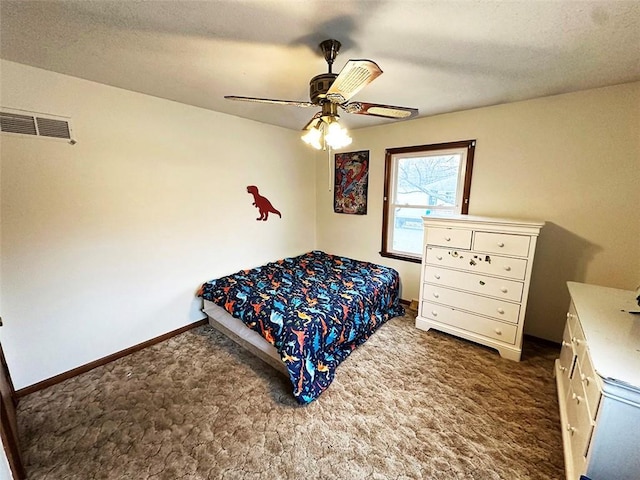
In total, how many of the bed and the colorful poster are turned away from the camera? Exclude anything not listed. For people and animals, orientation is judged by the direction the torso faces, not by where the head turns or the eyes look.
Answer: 0

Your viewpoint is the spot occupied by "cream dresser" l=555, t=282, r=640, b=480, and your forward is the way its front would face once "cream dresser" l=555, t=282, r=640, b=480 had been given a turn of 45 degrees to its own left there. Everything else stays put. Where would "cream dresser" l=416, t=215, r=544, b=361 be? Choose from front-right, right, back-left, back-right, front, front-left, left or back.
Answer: right

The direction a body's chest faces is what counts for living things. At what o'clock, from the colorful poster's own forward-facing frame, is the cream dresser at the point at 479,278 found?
The cream dresser is roughly at 9 o'clock from the colorful poster.

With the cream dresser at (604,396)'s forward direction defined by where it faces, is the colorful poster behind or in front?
in front

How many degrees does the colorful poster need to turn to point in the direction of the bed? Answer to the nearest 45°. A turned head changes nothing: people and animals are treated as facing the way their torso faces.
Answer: approximately 45° to its left

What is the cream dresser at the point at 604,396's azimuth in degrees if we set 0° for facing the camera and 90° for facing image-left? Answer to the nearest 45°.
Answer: approximately 90°

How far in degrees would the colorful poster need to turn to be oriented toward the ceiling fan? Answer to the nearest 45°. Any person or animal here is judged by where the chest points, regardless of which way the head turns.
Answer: approximately 45° to its left

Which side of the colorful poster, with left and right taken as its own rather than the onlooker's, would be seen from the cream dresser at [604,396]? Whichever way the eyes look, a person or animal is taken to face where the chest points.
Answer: left

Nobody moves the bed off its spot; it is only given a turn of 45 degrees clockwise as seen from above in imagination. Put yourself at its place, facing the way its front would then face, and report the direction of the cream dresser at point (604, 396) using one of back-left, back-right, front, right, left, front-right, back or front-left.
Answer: back-left

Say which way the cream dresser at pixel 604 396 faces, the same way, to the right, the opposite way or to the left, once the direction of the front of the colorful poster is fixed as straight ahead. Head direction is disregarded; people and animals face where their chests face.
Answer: to the right

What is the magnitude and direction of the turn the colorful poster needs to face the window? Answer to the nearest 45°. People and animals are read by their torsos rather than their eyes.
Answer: approximately 90° to its left

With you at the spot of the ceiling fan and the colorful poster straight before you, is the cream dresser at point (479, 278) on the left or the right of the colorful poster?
right
